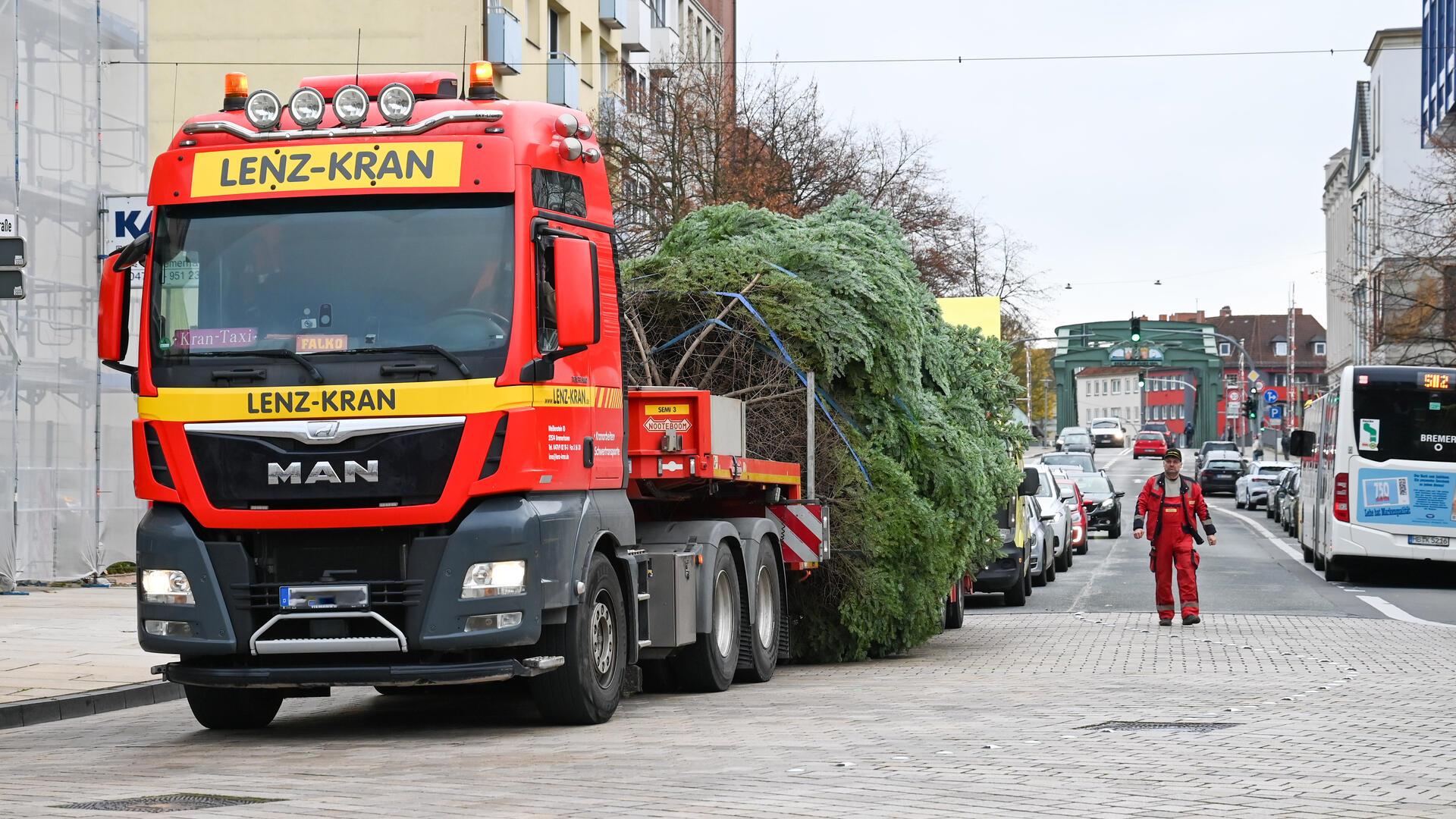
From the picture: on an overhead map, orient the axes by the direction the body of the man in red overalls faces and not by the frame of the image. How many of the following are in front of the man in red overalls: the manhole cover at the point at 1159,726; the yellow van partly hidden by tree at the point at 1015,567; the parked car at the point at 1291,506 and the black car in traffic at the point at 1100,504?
1

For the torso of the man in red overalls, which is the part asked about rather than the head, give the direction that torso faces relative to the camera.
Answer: toward the camera

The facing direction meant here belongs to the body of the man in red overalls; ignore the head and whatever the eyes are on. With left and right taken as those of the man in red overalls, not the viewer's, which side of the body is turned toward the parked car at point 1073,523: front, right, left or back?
back

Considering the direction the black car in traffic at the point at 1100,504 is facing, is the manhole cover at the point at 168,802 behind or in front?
in front

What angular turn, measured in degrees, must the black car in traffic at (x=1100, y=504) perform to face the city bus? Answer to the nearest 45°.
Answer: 0° — it already faces it

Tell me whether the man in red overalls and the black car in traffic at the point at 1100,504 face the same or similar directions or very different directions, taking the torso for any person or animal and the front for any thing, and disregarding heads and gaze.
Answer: same or similar directions

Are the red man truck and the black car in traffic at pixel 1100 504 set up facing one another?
no

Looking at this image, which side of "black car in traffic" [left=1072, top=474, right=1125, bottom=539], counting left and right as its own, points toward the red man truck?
front

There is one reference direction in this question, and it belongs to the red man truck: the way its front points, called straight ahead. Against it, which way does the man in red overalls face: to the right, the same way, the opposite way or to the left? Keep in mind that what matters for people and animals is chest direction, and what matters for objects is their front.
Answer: the same way

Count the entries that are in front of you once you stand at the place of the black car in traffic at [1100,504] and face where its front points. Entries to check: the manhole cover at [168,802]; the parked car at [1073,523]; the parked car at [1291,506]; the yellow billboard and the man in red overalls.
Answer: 4

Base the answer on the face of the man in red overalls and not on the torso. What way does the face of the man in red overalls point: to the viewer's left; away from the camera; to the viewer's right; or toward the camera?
toward the camera

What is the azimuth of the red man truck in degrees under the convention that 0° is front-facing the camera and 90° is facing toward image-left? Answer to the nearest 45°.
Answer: approximately 45°

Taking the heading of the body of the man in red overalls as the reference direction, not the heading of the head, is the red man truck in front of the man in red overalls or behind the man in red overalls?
in front
